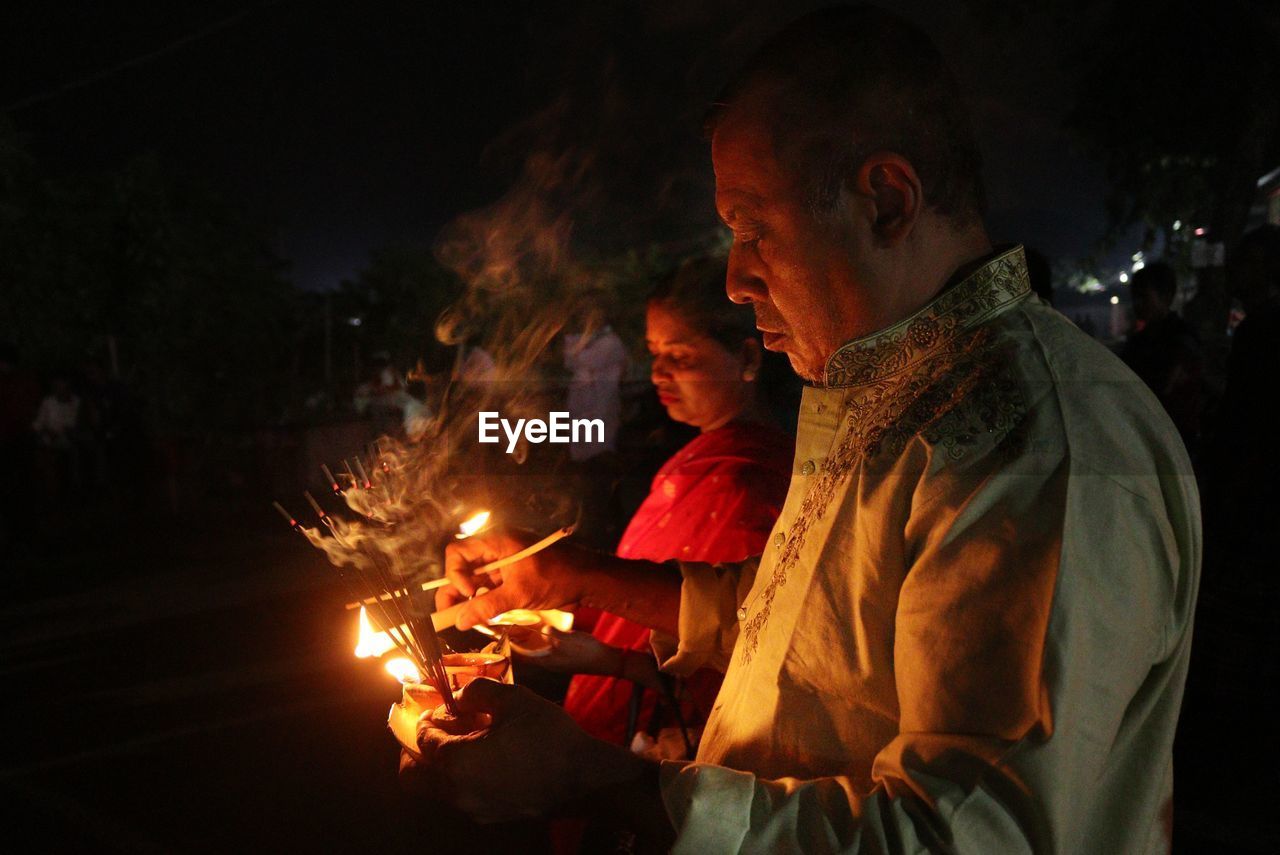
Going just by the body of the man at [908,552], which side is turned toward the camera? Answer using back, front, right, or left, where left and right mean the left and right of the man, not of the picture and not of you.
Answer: left

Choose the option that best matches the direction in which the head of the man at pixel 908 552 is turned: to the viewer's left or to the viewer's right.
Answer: to the viewer's left

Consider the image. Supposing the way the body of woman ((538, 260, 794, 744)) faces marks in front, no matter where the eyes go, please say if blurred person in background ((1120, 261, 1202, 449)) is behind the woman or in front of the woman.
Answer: behind

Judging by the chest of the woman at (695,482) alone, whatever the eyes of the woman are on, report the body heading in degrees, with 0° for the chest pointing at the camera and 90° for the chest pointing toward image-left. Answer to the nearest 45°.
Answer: approximately 45°

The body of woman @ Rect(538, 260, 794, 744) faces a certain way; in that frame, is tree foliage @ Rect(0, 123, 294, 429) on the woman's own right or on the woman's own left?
on the woman's own right

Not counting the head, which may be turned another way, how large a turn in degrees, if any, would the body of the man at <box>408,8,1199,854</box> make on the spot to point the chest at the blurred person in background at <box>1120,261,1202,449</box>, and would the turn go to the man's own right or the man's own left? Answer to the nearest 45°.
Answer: approximately 90° to the man's own right
